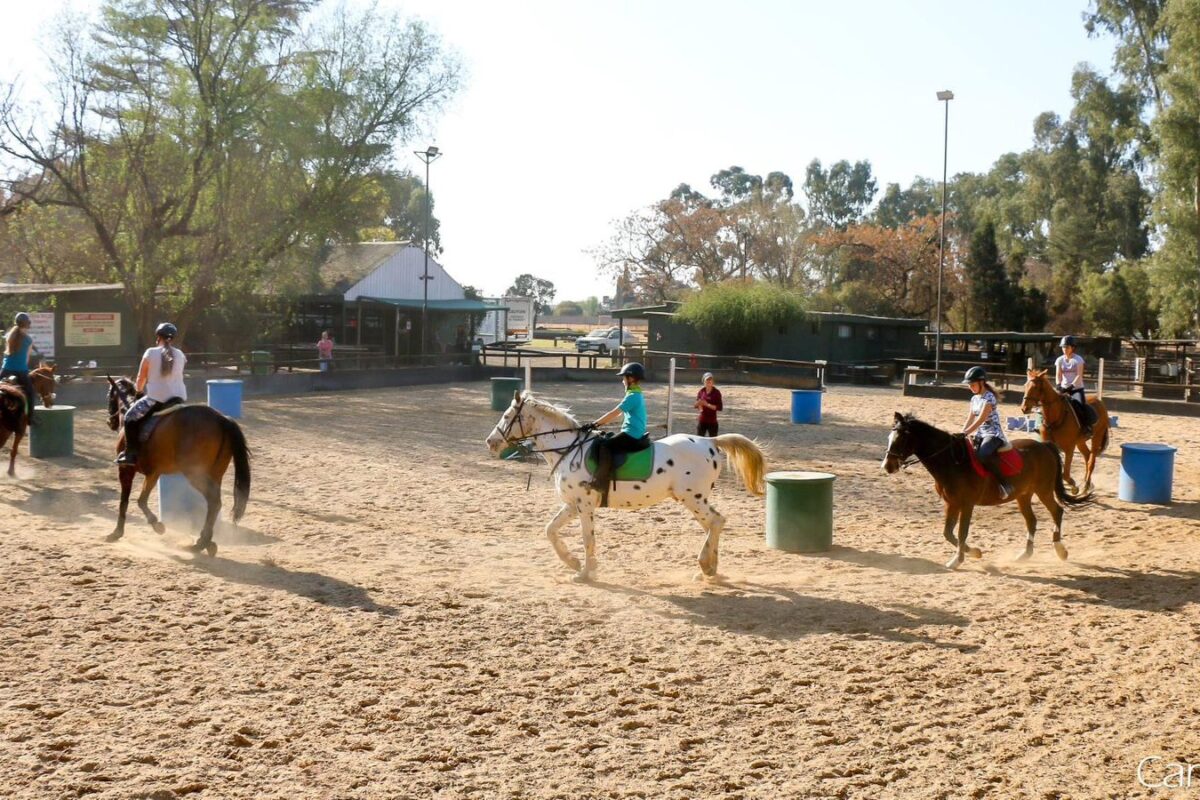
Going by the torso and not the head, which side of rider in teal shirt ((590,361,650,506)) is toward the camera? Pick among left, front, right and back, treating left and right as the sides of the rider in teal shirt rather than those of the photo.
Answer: left

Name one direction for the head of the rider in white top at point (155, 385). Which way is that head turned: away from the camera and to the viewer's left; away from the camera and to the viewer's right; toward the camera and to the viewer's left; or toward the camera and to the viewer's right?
away from the camera and to the viewer's left

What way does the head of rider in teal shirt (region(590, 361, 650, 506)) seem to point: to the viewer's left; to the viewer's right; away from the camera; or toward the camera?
to the viewer's left

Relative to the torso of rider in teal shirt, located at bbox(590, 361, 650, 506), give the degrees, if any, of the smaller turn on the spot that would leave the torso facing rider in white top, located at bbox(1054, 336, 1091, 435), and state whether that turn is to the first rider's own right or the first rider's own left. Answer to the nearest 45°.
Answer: approximately 135° to the first rider's own right

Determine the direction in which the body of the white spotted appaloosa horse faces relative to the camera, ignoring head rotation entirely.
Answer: to the viewer's left

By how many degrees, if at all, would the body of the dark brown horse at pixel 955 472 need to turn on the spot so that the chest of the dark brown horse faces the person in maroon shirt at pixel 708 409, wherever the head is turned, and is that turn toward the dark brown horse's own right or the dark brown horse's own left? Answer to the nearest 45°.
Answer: approximately 45° to the dark brown horse's own right

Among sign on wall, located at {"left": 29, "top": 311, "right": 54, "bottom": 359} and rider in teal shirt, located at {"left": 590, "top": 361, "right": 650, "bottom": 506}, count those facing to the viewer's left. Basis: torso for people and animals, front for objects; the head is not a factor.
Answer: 1

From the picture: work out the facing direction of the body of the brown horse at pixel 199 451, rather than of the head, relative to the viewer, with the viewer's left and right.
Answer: facing away from the viewer and to the left of the viewer

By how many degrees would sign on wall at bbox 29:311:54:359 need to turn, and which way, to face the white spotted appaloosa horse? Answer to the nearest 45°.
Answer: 0° — it already faces it

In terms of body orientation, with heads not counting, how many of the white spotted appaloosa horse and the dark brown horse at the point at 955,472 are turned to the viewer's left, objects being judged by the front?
2

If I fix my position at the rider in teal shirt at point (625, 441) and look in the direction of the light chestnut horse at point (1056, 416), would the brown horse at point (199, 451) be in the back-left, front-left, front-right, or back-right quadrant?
back-left

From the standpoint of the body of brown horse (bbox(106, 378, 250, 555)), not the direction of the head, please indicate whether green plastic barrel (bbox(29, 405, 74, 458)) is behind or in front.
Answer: in front

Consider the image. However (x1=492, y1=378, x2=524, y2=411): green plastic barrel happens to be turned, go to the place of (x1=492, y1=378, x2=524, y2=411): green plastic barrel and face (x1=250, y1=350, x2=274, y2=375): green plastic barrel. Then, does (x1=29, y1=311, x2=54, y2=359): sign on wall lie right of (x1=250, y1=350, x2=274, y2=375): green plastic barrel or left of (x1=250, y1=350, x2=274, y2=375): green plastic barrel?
left

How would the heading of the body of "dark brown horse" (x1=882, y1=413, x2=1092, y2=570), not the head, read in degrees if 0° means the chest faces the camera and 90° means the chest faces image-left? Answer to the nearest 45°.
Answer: approximately 90°
